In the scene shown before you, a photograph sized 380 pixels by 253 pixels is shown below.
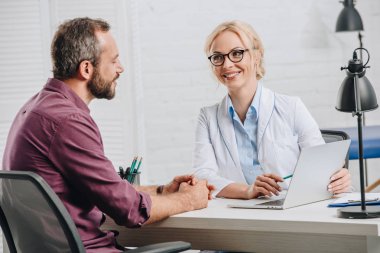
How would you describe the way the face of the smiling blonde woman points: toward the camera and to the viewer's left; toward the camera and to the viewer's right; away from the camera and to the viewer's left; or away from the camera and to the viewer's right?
toward the camera and to the viewer's left

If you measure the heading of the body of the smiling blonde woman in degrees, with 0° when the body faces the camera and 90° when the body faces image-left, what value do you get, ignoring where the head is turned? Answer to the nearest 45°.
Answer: approximately 45°

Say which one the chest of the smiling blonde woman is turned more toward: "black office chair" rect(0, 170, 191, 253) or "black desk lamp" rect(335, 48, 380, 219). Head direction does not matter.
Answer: the black office chair

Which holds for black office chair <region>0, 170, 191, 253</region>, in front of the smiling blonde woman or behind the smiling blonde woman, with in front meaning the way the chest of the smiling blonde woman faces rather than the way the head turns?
in front

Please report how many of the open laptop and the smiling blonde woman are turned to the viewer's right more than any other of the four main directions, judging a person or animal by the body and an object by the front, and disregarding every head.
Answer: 0

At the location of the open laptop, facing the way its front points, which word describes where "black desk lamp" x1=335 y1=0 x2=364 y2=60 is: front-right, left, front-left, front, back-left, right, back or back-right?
front-right

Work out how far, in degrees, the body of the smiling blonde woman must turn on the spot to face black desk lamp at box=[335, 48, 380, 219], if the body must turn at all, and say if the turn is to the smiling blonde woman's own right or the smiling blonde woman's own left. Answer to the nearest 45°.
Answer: approximately 90° to the smiling blonde woman's own left

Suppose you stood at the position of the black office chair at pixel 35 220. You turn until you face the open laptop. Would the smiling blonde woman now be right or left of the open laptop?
left
